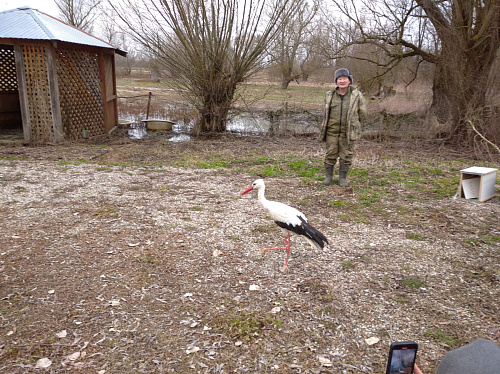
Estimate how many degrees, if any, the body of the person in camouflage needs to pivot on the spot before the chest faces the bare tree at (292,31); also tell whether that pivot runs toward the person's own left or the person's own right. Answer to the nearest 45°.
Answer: approximately 180°

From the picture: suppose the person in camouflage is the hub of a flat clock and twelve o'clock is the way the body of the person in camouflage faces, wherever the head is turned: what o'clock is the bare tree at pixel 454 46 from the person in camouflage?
The bare tree is roughly at 7 o'clock from the person in camouflage.

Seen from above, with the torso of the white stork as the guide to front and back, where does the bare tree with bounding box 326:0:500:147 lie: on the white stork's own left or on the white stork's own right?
on the white stork's own right

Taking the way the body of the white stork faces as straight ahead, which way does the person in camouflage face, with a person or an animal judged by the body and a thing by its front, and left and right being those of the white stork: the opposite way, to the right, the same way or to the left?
to the left

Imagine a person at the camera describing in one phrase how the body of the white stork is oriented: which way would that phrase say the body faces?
to the viewer's left

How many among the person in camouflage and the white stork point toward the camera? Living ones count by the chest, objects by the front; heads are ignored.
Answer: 1
